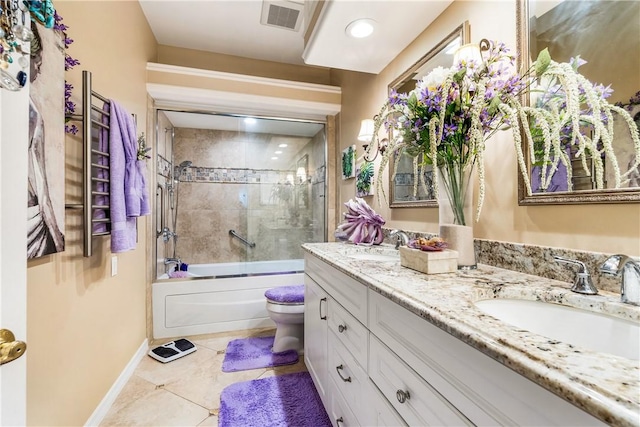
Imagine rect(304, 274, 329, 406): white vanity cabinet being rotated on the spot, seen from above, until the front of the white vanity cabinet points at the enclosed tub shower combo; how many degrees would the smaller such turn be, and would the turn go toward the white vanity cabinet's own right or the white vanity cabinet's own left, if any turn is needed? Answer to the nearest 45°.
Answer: approximately 45° to the white vanity cabinet's own right

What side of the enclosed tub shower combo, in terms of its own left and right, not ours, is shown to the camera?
front

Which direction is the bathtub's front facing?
toward the camera

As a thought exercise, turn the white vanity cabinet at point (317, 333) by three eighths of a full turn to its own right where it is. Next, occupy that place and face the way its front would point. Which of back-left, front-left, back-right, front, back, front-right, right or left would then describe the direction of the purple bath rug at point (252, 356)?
left

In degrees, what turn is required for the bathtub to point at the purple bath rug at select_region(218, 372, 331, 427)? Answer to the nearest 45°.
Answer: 0° — it already faces it

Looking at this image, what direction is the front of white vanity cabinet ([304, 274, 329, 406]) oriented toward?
to the viewer's left

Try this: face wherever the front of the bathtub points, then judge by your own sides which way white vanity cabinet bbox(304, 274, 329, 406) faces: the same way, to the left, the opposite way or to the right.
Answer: to the right

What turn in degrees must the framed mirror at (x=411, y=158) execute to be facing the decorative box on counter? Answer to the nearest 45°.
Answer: approximately 45° to its left
